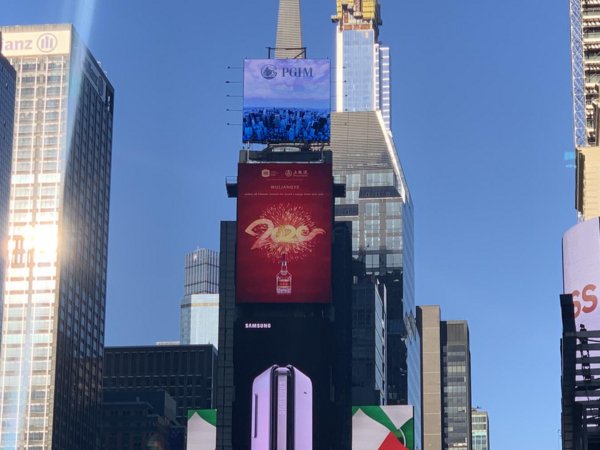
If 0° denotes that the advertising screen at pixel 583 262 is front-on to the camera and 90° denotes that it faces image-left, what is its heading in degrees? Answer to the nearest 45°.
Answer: approximately 45°
